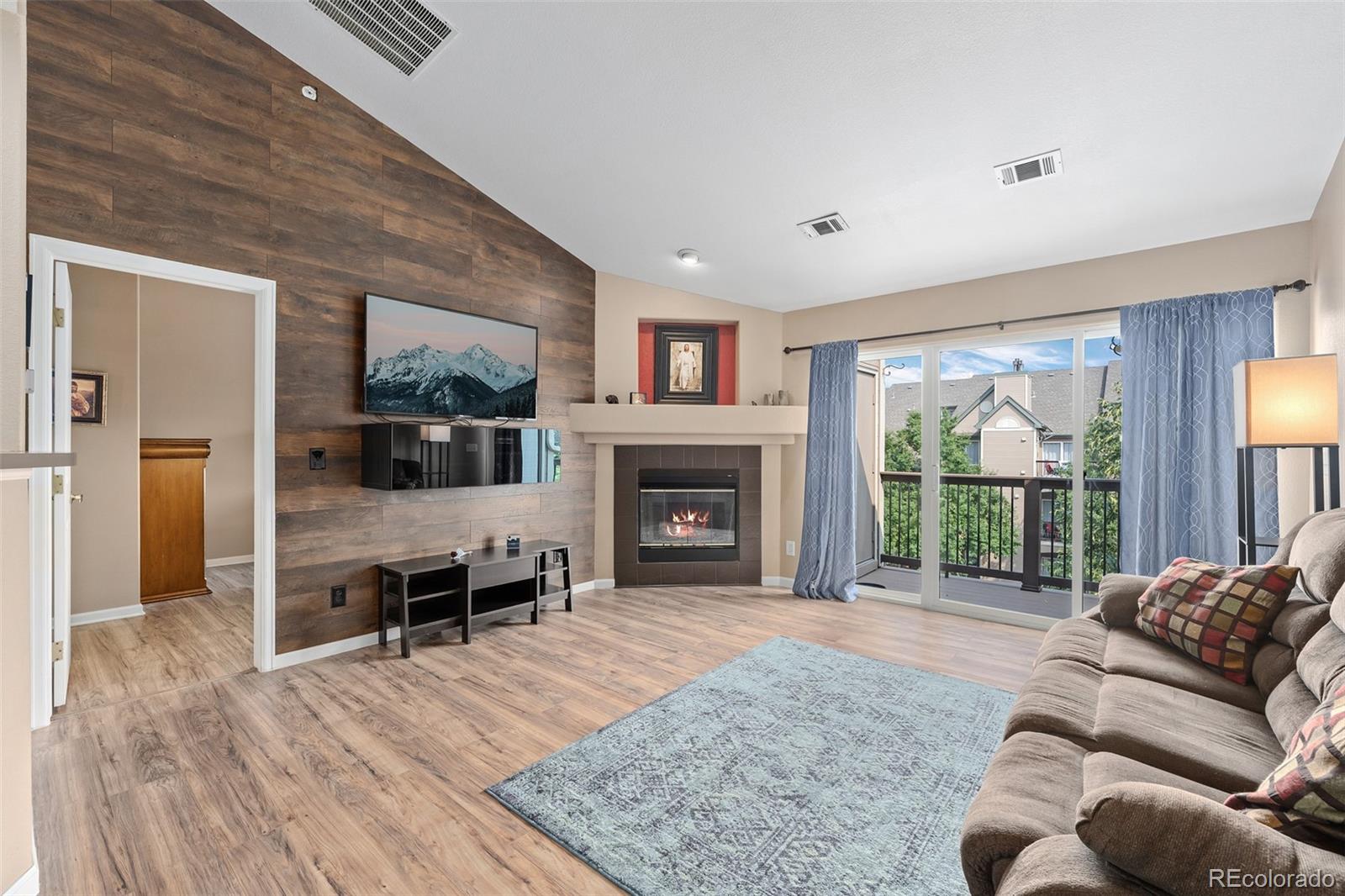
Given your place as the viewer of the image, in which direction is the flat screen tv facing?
facing the viewer and to the right of the viewer

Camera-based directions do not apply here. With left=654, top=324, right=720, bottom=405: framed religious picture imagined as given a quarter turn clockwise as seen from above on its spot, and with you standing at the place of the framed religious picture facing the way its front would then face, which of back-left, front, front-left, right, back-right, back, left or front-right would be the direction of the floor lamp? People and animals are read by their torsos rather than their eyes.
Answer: back-left

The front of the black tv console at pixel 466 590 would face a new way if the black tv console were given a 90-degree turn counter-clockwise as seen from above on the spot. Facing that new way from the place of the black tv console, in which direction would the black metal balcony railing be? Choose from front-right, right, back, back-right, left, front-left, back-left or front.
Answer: front-right

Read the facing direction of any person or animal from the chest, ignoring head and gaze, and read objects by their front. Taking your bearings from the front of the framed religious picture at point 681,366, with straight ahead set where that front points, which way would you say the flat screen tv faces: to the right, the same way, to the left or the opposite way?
to the left

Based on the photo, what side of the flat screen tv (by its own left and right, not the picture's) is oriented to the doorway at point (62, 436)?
right

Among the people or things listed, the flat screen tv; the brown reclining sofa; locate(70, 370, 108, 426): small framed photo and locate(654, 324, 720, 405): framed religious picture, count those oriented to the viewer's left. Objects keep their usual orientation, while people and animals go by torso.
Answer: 1

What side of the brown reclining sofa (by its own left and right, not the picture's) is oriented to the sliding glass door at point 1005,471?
right

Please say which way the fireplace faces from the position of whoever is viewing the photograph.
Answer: facing the viewer

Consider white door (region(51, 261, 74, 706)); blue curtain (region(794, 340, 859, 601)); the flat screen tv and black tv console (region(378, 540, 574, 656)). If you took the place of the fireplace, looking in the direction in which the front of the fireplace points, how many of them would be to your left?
1

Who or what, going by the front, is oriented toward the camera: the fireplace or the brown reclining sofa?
the fireplace

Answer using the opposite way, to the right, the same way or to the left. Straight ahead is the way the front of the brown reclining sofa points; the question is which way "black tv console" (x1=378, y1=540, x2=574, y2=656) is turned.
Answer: the opposite way

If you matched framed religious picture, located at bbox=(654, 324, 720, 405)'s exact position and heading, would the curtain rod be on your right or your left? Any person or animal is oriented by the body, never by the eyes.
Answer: on your left

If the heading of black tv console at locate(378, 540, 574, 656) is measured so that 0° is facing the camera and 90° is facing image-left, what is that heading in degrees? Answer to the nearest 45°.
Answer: approximately 315°

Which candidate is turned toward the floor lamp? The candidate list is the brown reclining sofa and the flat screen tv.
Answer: the flat screen tv

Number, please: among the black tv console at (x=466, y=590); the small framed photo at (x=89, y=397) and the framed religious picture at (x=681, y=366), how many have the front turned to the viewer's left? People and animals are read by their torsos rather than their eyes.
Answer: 0

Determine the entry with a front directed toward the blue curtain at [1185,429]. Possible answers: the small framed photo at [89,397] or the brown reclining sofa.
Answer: the small framed photo

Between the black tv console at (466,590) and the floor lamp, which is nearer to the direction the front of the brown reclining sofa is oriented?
the black tv console
